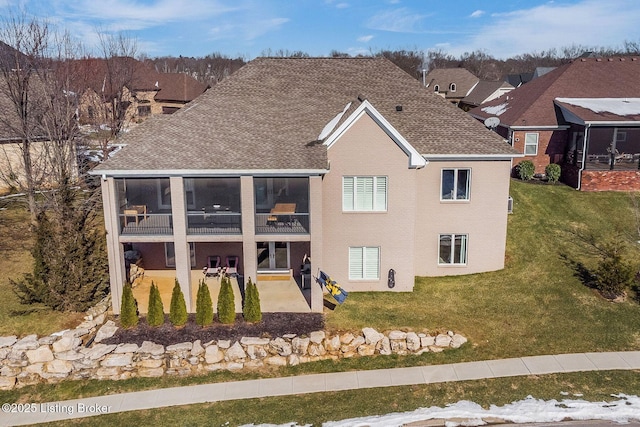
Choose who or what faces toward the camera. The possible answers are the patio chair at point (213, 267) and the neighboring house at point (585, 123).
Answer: the patio chair

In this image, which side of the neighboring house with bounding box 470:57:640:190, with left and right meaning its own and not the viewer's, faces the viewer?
back

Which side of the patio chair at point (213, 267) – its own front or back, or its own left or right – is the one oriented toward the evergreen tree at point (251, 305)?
front

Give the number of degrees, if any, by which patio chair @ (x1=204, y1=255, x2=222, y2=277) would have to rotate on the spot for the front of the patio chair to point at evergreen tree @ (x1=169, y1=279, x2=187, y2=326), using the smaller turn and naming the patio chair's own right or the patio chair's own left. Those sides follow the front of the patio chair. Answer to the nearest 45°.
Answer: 0° — it already faces it

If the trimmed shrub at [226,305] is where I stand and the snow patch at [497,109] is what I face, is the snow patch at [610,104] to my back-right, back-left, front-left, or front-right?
front-right

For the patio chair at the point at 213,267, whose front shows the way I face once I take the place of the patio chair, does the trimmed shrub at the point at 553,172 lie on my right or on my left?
on my left

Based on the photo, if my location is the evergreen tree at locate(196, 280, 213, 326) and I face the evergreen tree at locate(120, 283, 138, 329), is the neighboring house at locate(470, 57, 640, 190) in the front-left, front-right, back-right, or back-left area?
back-right

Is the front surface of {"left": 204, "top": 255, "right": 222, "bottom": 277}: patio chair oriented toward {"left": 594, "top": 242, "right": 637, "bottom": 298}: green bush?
no

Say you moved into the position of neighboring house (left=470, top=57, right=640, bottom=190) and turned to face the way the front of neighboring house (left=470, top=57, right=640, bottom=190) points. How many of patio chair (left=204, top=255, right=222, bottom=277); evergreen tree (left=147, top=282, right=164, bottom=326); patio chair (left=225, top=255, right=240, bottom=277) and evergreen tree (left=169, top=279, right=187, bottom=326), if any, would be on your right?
0

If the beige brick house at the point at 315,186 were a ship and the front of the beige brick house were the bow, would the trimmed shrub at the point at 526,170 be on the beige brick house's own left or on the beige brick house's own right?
on the beige brick house's own right

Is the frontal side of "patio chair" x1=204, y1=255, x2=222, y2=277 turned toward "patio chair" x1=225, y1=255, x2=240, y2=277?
no

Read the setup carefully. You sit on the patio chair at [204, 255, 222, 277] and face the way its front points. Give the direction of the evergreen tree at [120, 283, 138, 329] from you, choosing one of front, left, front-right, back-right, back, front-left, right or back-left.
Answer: front-right

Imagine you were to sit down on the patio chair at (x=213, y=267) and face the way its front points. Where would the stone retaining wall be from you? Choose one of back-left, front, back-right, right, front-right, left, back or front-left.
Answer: front

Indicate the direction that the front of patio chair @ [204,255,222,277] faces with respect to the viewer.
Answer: facing the viewer

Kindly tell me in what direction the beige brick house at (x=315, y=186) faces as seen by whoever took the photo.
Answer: facing away from the viewer

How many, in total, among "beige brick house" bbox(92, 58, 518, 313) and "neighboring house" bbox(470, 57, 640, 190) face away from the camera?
2

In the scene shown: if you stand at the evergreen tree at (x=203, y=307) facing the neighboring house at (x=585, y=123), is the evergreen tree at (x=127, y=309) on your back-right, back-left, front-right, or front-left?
back-left

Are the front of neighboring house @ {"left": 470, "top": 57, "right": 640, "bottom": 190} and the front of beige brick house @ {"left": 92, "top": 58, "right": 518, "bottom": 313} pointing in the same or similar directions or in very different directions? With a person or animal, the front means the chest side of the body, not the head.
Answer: same or similar directions
